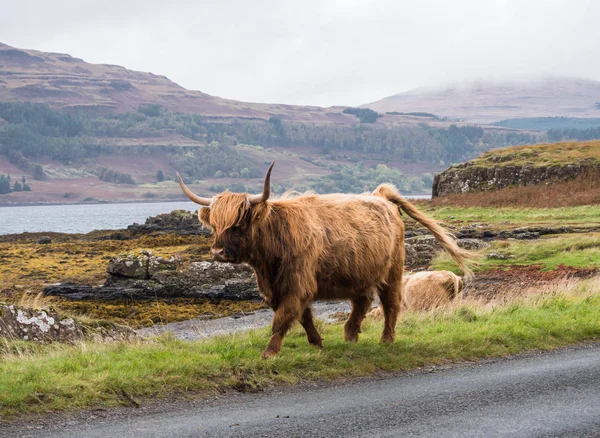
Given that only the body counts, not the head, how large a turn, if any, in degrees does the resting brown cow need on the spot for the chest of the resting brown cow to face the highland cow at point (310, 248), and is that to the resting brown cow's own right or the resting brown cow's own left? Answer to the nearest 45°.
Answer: approximately 90° to the resting brown cow's own left

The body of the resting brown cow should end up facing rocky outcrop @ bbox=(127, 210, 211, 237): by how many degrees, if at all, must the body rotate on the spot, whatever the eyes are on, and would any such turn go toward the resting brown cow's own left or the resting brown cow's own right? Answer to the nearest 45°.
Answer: approximately 45° to the resting brown cow's own right

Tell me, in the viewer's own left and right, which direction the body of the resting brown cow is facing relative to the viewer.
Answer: facing to the left of the viewer

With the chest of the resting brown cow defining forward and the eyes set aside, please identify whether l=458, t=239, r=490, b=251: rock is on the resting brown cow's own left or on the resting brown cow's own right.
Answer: on the resting brown cow's own right

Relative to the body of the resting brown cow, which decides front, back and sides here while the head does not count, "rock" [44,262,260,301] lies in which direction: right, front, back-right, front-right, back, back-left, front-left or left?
front-right

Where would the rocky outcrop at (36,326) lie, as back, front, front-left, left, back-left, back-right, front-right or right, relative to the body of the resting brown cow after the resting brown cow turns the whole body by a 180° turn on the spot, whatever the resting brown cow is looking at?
back-right

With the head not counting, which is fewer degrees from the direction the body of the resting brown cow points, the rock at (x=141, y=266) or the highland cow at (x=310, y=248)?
the rock
